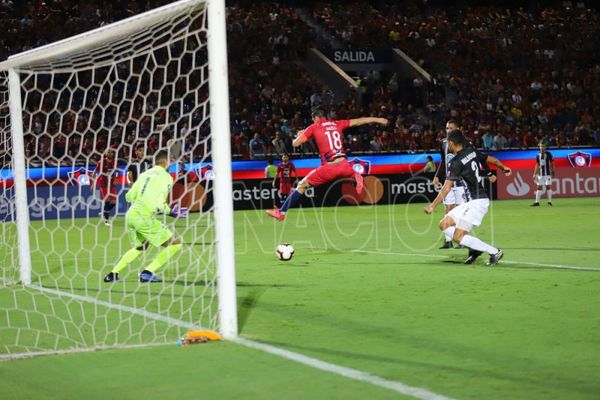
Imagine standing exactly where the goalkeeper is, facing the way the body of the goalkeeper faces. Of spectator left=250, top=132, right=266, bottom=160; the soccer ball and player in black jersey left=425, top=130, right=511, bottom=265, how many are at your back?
0

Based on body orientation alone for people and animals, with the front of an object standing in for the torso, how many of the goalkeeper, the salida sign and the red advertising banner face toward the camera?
2

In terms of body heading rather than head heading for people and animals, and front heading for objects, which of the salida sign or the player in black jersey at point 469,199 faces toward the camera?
the salida sign

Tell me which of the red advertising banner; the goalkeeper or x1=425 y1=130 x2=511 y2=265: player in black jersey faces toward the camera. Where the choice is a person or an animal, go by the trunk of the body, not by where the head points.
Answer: the red advertising banner

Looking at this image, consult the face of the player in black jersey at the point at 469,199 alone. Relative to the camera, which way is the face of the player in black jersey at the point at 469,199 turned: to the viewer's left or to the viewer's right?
to the viewer's left

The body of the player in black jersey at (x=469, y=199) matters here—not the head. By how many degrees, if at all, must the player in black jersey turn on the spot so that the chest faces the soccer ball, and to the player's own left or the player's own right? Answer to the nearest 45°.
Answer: approximately 45° to the player's own left

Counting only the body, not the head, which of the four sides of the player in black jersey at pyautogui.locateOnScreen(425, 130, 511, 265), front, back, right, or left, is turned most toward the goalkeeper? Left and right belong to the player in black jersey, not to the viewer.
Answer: left

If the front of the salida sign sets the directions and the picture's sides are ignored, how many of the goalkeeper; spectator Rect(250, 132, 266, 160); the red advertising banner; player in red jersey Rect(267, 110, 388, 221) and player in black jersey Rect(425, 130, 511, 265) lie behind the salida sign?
0

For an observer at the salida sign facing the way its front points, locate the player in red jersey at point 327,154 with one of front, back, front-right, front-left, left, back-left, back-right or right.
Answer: front

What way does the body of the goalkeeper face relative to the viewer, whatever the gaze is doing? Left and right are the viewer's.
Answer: facing away from the viewer and to the right of the viewer

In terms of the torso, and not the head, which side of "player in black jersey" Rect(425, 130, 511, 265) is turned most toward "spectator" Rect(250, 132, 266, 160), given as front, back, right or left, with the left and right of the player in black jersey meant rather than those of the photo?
front

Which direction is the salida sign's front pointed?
toward the camera

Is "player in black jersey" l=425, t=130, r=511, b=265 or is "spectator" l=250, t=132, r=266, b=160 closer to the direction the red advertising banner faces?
the player in black jersey

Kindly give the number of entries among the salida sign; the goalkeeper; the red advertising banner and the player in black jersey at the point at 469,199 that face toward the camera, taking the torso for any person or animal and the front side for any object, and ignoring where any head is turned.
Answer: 2

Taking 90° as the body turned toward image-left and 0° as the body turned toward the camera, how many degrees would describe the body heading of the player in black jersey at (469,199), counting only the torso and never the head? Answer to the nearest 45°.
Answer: approximately 135°

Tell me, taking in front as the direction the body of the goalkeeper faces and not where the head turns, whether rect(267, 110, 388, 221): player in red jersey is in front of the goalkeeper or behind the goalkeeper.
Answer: in front
